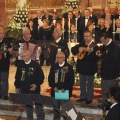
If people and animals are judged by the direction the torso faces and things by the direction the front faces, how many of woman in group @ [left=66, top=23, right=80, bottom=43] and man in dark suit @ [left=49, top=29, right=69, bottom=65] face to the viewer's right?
0

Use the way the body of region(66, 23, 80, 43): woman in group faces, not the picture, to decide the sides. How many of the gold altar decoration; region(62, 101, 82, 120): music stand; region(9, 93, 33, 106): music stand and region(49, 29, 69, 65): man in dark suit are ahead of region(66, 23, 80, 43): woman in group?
3

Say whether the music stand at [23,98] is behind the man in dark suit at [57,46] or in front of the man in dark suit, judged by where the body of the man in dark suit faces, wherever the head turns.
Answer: in front

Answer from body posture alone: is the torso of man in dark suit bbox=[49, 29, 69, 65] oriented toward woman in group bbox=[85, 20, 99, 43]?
no

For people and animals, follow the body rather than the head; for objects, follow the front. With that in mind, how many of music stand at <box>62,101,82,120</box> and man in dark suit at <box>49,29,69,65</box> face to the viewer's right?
1

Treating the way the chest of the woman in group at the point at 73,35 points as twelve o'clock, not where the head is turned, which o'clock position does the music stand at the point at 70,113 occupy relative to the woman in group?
The music stand is roughly at 12 o'clock from the woman in group.

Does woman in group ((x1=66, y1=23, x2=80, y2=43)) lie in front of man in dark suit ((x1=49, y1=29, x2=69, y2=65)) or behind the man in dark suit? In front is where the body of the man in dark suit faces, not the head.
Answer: behind

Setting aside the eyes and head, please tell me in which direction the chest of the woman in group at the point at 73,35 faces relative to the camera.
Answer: toward the camera

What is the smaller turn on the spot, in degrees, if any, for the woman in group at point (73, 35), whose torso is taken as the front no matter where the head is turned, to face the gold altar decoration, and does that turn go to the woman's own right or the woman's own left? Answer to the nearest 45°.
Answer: approximately 180°

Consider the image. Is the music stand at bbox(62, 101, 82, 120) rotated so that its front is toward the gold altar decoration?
no

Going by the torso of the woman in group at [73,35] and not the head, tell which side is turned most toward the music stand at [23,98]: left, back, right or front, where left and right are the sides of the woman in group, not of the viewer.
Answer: front

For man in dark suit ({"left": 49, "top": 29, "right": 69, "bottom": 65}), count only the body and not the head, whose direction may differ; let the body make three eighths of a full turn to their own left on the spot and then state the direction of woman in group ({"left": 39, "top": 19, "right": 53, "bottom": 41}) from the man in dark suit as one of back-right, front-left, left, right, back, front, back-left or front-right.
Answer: left
